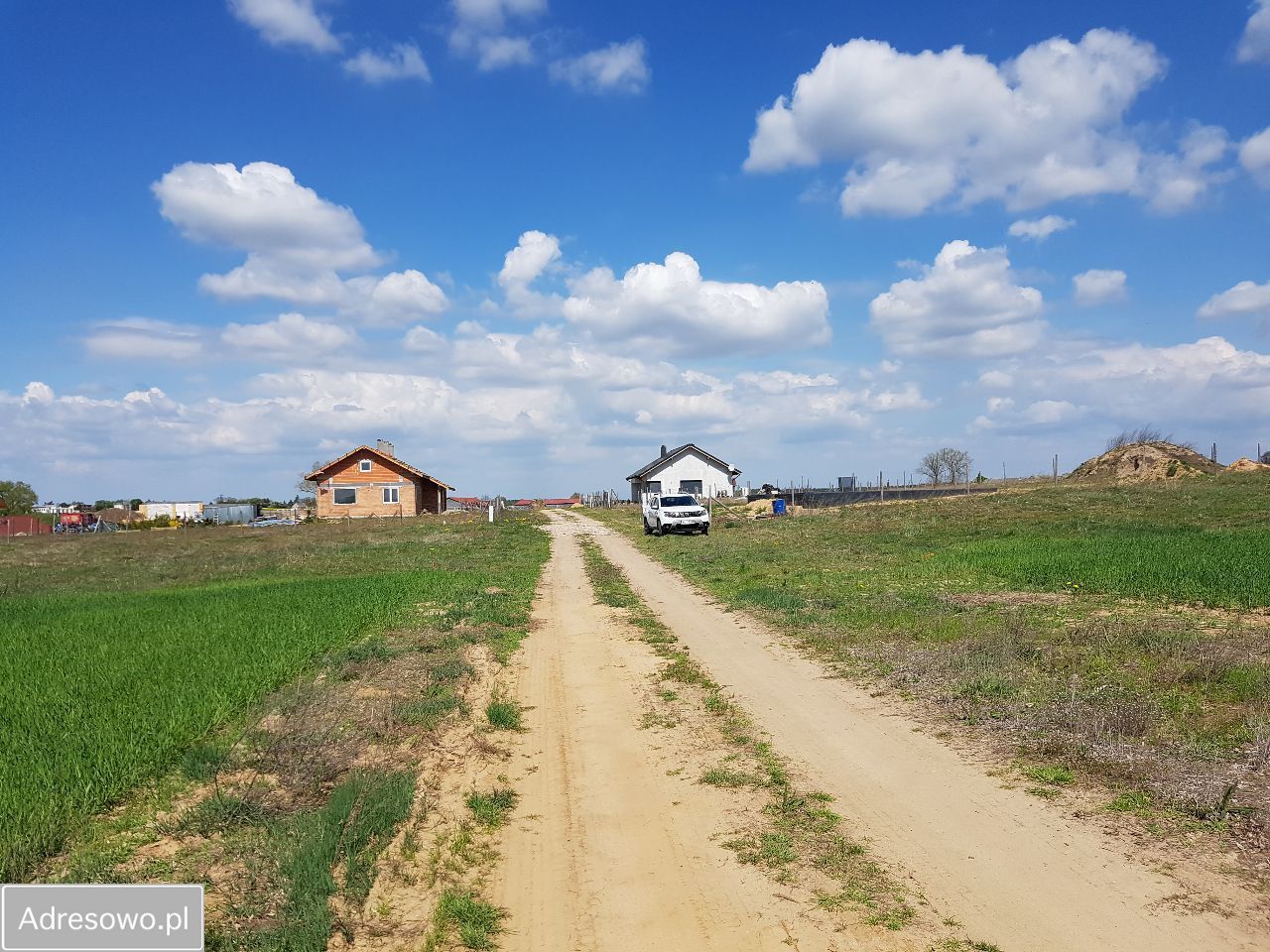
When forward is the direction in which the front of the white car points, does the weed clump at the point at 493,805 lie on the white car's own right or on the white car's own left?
on the white car's own right

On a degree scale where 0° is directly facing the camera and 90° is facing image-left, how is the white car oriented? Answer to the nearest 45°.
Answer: approximately 315°
